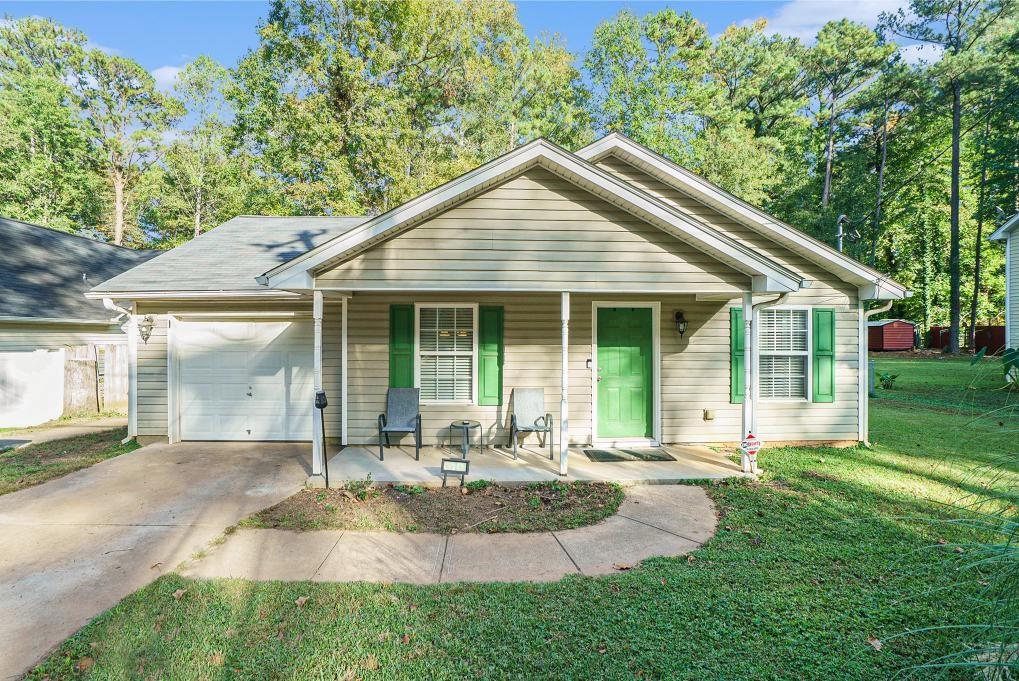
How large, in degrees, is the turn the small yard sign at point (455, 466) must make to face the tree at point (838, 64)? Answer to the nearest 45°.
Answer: approximately 135° to its left

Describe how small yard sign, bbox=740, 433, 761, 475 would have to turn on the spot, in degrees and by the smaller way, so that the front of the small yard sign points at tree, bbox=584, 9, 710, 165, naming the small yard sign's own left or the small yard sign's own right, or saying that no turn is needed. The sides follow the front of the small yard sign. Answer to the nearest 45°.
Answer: approximately 180°

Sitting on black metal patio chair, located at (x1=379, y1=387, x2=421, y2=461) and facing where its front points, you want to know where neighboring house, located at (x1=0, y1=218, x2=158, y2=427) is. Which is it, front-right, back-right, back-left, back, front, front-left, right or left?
back-right

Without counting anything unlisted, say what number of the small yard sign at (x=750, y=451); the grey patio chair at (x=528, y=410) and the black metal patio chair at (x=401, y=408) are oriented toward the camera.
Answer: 3

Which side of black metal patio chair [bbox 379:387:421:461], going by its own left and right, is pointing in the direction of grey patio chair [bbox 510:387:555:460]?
left

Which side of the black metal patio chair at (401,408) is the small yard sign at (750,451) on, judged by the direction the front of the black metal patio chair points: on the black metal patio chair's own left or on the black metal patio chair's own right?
on the black metal patio chair's own left

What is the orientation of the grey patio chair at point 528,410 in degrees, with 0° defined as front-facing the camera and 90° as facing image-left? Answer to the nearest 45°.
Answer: approximately 0°

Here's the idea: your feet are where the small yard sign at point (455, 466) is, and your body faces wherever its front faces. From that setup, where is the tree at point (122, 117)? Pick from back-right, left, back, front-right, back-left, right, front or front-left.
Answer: back-right

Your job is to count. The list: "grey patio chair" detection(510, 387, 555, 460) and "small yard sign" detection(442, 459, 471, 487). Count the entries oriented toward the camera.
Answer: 2
